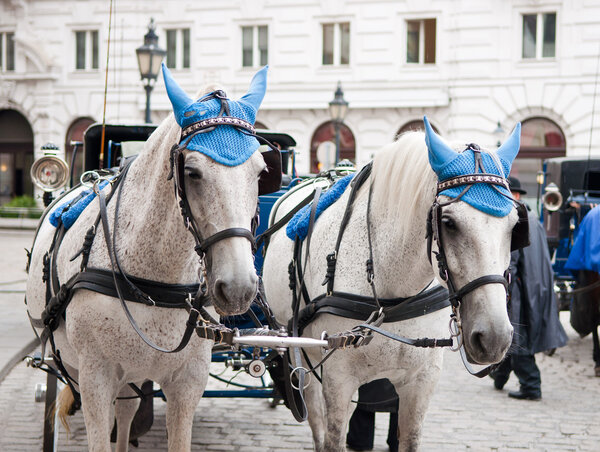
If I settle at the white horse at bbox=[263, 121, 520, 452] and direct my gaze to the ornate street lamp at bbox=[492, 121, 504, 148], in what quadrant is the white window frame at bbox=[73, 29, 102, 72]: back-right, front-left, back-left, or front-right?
front-left

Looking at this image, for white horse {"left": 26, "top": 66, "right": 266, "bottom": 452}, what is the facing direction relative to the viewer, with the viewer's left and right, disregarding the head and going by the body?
facing the viewer and to the right of the viewer

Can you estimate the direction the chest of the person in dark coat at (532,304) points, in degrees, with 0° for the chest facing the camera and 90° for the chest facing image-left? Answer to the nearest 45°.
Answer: approximately 90°

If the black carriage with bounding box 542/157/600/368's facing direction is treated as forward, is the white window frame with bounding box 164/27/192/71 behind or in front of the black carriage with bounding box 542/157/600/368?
behind

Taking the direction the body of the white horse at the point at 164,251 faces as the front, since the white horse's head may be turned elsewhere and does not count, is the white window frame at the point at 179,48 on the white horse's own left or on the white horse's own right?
on the white horse's own left

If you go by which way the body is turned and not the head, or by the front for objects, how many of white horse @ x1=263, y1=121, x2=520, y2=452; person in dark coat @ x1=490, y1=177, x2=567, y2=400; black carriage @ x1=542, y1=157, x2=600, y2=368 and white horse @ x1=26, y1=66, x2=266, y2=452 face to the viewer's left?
1

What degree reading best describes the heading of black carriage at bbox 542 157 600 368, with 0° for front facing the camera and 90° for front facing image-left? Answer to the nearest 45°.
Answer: approximately 315°

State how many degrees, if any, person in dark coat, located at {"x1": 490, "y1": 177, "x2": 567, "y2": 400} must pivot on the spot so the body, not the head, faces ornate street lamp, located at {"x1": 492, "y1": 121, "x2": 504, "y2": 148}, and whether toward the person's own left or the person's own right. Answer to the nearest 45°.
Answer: approximately 90° to the person's own right

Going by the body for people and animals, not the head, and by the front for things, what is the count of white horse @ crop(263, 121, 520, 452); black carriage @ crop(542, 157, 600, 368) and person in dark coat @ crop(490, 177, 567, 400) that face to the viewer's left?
1

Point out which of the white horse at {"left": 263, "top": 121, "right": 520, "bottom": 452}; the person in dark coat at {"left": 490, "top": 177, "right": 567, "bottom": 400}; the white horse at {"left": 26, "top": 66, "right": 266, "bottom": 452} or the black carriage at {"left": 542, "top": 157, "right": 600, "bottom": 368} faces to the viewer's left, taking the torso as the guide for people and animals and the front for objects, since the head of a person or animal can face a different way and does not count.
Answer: the person in dark coat

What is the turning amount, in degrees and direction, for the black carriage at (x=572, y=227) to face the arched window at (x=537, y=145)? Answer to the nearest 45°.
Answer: approximately 135° to its left

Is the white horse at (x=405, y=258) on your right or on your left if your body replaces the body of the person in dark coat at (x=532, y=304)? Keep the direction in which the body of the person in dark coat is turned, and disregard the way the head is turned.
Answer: on your left
